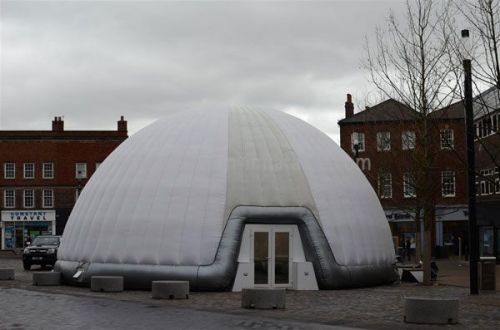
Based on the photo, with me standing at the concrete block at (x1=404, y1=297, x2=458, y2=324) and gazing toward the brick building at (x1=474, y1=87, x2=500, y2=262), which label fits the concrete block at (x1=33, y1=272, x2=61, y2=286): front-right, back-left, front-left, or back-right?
front-left

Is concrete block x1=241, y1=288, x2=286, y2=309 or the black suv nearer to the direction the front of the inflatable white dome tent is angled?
the concrete block

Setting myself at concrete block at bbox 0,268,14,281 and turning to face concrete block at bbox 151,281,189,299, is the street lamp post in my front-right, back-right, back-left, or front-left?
front-left

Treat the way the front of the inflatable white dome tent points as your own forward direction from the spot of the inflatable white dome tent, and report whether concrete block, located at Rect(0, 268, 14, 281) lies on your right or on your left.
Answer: on your right

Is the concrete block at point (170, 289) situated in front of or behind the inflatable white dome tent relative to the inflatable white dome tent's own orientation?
in front

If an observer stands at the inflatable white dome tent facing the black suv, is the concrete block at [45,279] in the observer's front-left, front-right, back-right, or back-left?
front-left

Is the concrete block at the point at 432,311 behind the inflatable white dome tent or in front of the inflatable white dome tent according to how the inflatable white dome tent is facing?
in front

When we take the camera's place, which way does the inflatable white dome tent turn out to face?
facing the viewer

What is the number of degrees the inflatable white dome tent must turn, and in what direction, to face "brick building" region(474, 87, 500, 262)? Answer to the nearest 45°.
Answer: approximately 135° to its left

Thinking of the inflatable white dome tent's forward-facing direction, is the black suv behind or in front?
behind

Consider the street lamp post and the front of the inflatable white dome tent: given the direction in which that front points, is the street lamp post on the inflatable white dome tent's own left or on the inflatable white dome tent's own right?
on the inflatable white dome tent's own left

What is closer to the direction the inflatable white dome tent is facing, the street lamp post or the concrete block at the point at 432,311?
the concrete block

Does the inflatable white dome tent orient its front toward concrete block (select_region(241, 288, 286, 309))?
yes

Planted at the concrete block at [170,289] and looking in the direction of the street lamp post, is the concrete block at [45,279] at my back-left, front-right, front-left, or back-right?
back-left

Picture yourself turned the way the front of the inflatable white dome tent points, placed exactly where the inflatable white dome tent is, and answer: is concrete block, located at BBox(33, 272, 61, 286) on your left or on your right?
on your right
